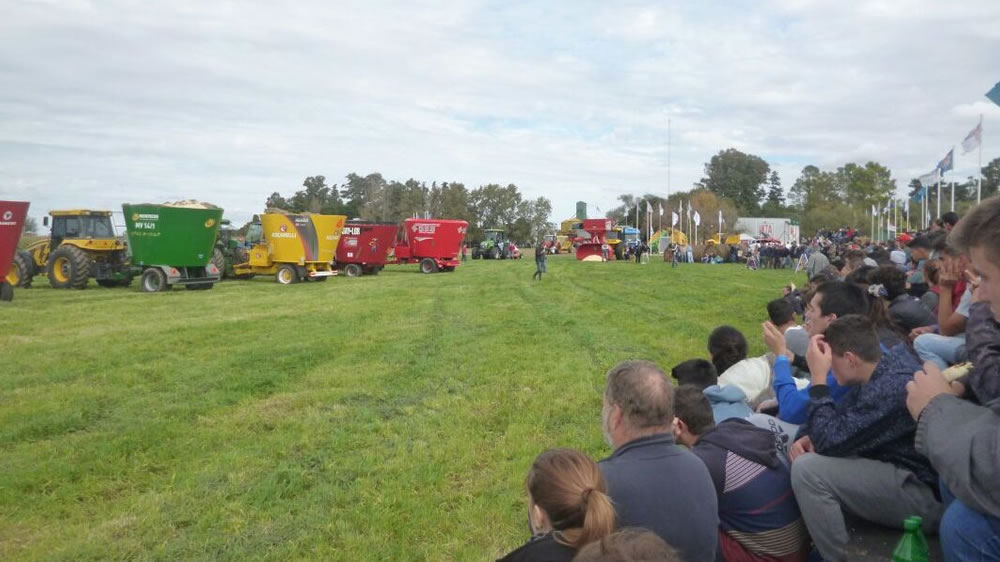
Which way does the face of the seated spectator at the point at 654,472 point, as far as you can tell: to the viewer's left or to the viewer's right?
to the viewer's left

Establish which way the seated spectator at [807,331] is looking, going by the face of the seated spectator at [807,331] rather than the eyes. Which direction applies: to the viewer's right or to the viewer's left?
to the viewer's left

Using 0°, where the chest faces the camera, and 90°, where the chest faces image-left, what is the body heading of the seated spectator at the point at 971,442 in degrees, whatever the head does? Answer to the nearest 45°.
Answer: approximately 90°

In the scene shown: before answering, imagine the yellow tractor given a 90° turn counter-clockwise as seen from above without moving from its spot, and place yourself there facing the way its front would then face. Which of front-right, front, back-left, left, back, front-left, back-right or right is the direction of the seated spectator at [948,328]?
front-left

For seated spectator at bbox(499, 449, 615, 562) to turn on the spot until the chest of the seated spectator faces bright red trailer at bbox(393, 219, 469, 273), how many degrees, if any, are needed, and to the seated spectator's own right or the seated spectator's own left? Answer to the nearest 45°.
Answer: approximately 45° to the seated spectator's own right

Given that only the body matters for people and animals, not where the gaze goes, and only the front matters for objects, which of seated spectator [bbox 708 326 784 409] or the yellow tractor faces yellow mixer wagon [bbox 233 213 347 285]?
the seated spectator

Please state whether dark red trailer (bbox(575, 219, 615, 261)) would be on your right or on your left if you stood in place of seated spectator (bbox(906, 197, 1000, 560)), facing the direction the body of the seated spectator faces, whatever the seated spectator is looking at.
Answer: on your right

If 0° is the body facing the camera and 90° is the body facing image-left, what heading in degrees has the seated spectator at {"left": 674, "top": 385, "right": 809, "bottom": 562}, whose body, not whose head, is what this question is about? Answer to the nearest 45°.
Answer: approximately 135°

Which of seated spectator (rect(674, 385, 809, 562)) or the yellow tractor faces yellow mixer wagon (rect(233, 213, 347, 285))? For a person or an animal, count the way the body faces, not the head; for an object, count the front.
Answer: the seated spectator

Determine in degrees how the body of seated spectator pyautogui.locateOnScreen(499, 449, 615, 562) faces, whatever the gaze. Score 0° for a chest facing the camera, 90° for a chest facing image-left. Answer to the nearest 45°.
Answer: approximately 135°

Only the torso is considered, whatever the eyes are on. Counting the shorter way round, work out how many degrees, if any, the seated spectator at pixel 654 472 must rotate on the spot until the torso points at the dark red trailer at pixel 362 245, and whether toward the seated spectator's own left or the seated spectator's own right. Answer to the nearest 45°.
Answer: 0° — they already face it

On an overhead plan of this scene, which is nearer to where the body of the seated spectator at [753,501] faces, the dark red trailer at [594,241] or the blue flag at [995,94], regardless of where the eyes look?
the dark red trailer

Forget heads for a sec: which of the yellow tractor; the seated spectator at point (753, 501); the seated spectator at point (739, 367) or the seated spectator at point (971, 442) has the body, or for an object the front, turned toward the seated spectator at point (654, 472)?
the seated spectator at point (971, 442)
